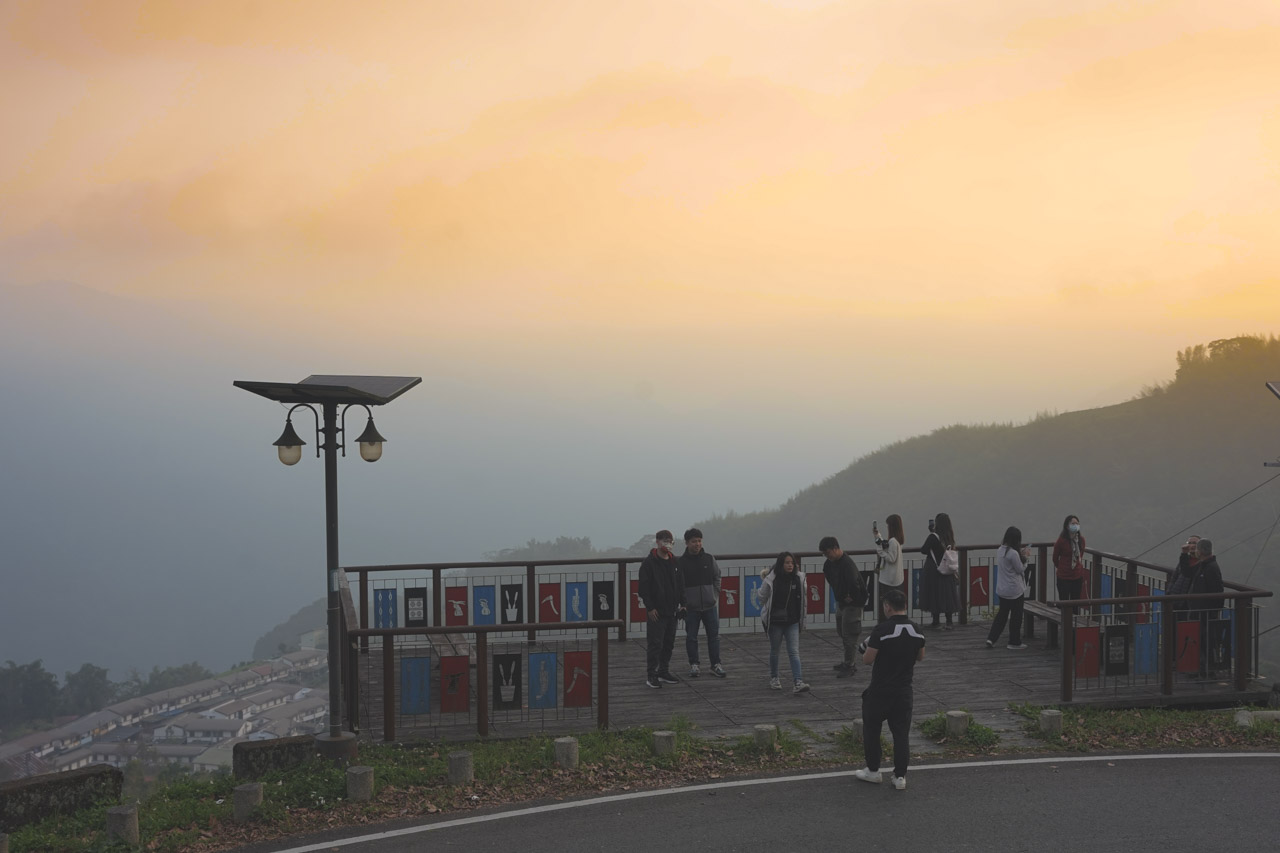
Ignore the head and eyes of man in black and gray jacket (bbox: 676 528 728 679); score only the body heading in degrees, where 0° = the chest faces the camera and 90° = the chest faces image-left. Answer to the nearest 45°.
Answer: approximately 0°

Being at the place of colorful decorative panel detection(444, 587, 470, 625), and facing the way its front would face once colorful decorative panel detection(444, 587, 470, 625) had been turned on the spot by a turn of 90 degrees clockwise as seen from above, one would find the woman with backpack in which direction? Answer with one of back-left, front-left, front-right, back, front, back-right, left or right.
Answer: back

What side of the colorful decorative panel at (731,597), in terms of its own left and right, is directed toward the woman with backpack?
left

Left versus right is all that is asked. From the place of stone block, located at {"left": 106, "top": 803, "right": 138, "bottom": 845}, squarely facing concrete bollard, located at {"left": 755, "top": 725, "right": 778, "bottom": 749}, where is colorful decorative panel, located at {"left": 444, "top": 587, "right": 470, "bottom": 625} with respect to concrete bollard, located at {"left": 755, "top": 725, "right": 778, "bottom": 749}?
left
